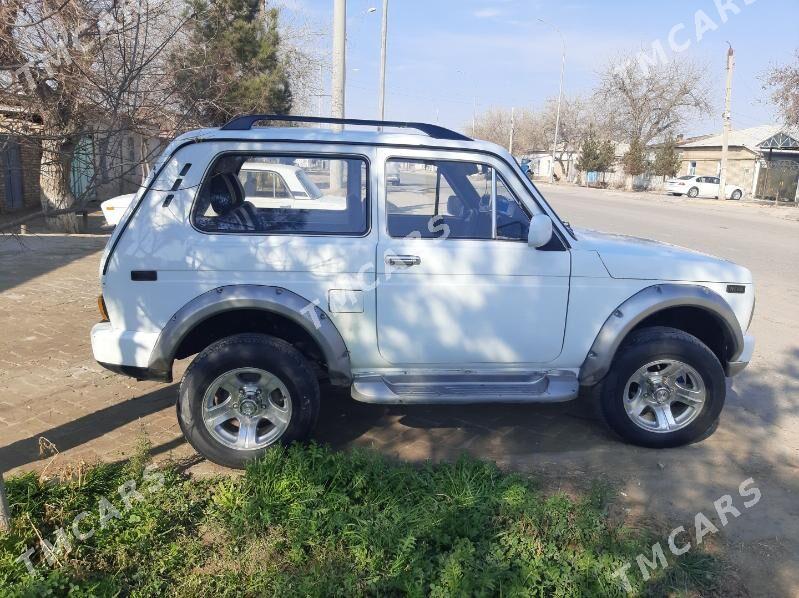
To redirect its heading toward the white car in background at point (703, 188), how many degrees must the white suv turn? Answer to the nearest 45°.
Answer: approximately 45° to its left

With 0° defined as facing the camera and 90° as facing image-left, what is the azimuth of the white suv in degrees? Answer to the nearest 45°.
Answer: approximately 270°

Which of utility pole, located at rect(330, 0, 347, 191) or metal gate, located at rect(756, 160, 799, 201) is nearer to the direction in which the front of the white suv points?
the metal gate

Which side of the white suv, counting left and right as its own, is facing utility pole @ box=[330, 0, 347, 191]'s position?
left

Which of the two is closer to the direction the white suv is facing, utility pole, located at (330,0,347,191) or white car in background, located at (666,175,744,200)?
the white car in background

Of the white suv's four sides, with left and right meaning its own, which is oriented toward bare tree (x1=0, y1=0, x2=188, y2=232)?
left

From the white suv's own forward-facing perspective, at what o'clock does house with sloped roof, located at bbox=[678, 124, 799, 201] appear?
The house with sloped roof is roughly at 10 o'clock from the white suv.

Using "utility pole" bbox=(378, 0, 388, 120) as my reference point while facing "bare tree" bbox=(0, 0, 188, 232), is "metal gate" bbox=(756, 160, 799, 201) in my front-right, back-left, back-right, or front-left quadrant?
back-left

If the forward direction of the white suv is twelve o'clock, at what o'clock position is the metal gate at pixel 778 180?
The metal gate is roughly at 10 o'clock from the white suv.
